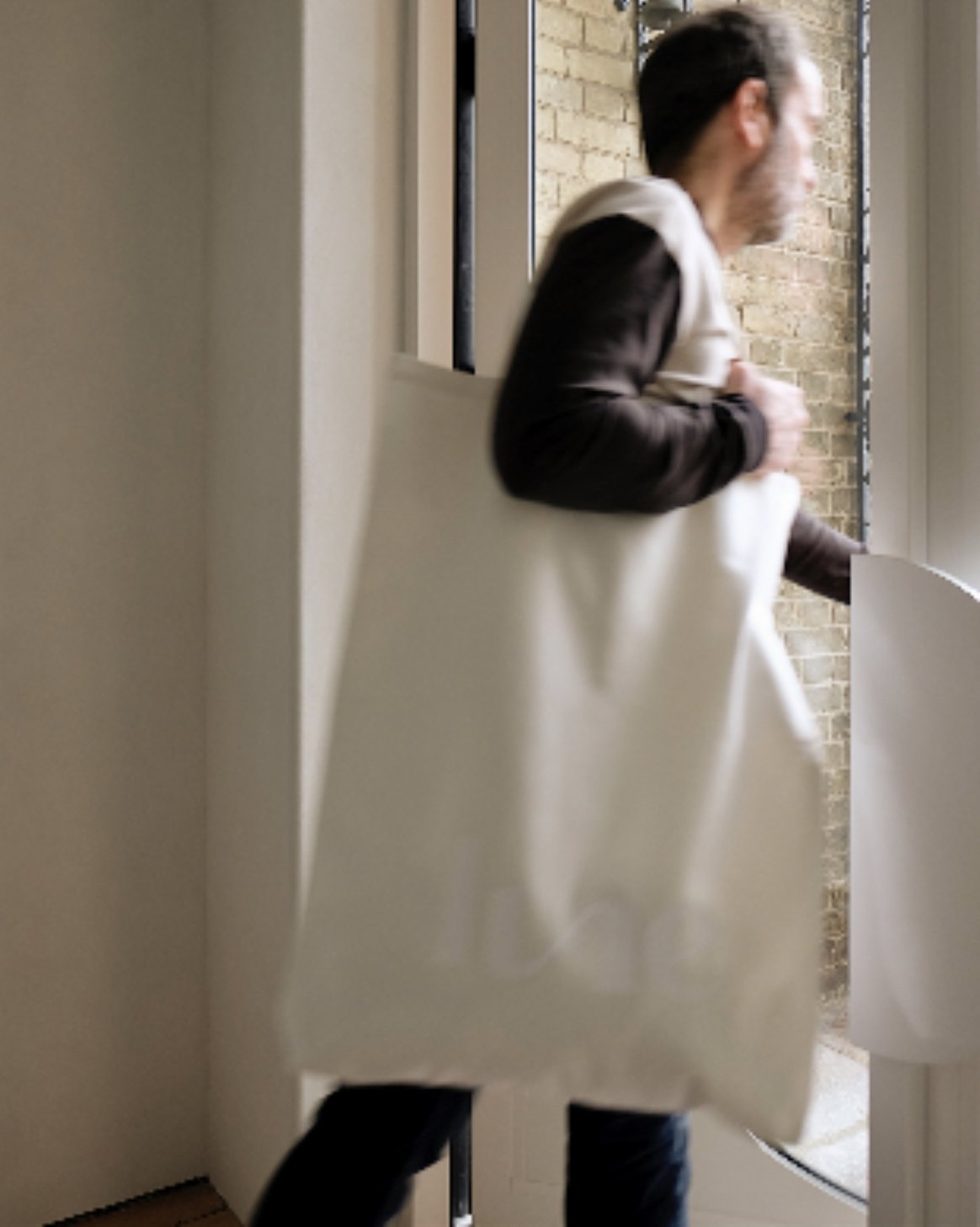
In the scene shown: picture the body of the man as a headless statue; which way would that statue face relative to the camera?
to the viewer's right

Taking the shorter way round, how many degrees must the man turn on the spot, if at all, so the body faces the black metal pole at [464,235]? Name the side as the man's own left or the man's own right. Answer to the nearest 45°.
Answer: approximately 90° to the man's own left
